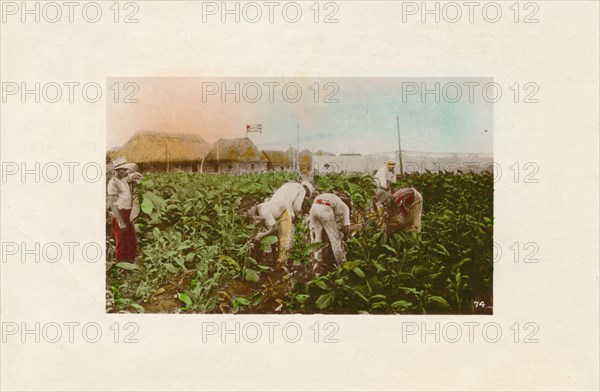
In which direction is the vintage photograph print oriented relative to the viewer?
toward the camera
